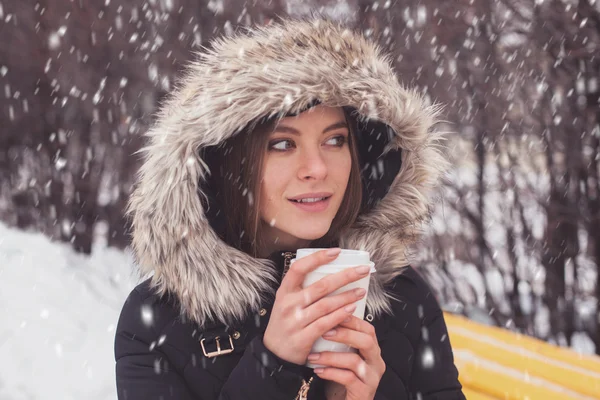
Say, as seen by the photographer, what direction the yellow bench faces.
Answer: facing the viewer and to the left of the viewer

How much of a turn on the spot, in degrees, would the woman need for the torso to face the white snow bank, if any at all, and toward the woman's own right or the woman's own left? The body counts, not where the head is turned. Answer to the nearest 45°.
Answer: approximately 135° to the woman's own right

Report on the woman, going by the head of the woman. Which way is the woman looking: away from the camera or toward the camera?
toward the camera

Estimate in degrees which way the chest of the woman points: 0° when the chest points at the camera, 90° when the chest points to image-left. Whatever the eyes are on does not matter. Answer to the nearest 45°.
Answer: approximately 0°

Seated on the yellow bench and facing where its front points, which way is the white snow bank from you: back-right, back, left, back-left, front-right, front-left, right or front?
front-right
